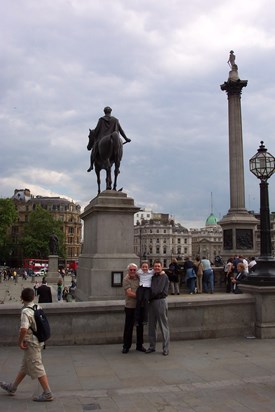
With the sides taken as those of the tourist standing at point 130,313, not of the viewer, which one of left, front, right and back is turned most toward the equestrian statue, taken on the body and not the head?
back

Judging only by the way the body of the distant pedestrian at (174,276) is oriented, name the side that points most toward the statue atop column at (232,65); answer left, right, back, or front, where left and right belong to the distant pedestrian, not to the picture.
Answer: front

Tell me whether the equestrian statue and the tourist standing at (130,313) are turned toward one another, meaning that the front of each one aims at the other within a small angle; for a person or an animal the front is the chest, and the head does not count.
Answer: no

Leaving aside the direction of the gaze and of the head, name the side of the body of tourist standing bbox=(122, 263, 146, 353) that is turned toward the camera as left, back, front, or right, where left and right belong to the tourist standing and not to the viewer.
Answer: front

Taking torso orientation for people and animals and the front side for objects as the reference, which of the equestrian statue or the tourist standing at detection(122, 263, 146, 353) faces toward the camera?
the tourist standing

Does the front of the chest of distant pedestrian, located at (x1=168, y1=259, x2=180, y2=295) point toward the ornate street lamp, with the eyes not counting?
no

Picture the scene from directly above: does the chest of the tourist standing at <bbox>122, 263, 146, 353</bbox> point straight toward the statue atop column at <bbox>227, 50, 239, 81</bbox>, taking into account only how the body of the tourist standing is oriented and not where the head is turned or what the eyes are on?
no

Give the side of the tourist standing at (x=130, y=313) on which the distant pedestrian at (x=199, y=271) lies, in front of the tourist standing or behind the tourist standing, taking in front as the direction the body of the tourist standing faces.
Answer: behind

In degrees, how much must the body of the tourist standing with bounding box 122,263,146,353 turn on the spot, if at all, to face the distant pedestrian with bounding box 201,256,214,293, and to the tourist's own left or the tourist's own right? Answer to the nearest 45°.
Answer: approximately 180°

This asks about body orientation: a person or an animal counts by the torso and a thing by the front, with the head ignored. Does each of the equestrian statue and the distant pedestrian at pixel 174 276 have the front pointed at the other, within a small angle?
no

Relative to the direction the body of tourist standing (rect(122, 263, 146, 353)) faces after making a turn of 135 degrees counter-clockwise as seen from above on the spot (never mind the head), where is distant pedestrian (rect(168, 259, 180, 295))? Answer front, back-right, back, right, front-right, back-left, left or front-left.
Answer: front-left

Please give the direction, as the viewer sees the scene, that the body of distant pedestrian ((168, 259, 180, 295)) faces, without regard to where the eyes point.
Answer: away from the camera

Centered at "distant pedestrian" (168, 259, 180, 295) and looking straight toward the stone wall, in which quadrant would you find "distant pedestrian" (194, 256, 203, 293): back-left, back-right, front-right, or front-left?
back-left

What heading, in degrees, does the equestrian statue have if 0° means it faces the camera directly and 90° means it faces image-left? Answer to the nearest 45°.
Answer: approximately 135°

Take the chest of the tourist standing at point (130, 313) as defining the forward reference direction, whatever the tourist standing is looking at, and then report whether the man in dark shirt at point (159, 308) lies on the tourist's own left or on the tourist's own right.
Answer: on the tourist's own left

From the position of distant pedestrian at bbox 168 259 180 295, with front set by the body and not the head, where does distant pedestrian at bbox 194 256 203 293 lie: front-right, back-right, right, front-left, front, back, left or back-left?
front-right
